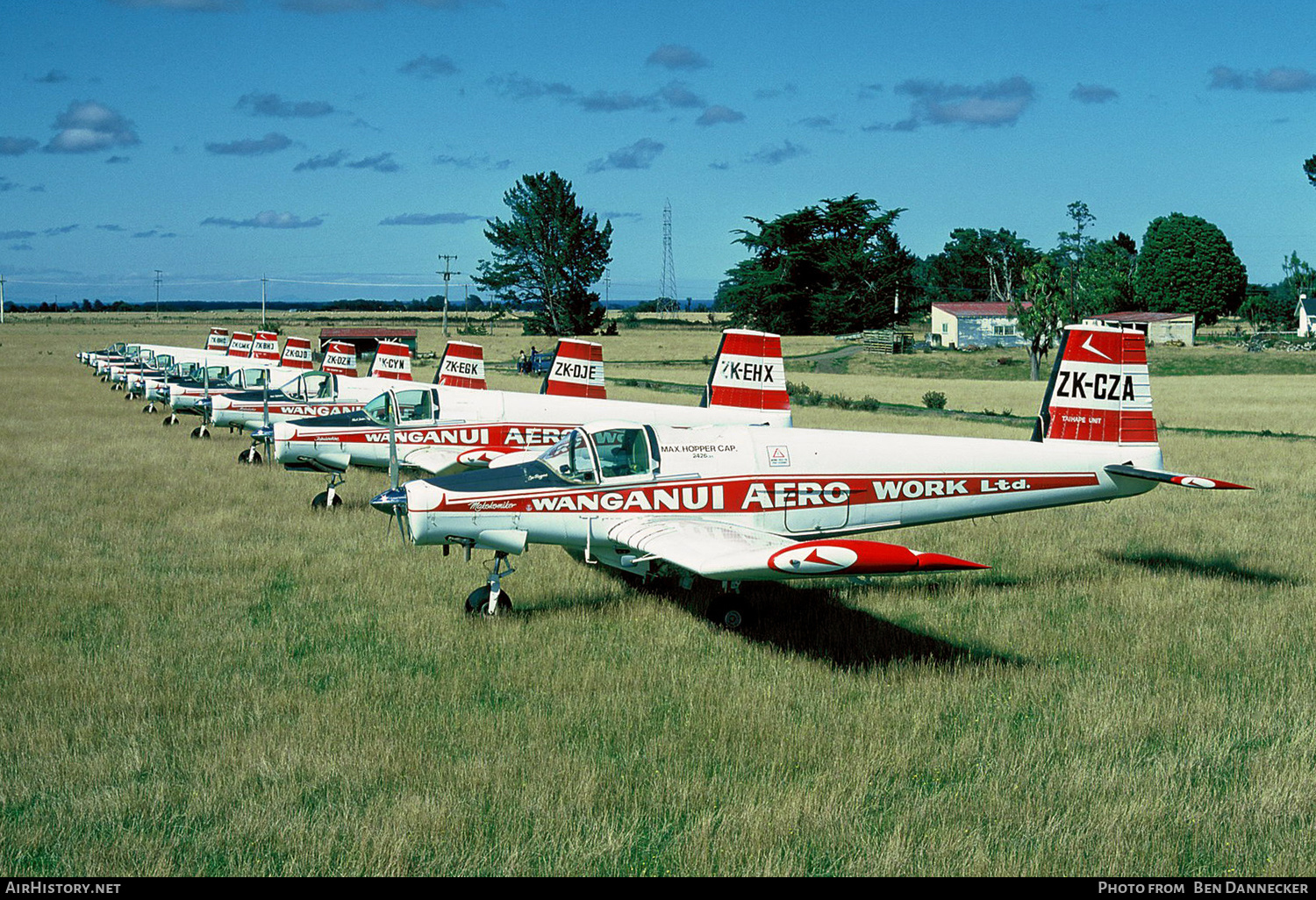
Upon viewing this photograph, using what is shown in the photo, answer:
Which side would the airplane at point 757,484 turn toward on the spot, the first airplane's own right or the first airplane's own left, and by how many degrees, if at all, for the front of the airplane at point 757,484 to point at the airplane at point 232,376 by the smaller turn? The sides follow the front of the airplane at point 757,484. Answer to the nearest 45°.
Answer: approximately 90° to the first airplane's own right

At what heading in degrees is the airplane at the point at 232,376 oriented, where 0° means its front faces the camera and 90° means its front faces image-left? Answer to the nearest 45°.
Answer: approximately 45°

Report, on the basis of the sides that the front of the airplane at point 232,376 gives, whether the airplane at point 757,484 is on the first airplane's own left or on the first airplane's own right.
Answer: on the first airplane's own left

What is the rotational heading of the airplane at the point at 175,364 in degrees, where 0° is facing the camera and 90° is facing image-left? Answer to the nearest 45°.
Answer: approximately 45°

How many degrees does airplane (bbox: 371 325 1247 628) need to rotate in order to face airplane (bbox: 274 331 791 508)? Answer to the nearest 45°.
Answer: approximately 90° to its right
